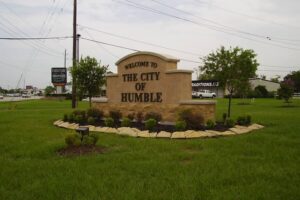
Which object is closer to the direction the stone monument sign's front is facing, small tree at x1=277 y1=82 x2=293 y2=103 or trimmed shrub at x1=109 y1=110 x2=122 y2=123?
the trimmed shrub

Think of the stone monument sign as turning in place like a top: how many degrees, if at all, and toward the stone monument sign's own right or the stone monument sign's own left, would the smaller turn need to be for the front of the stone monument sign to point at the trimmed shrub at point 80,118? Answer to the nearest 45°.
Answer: approximately 45° to the stone monument sign's own right

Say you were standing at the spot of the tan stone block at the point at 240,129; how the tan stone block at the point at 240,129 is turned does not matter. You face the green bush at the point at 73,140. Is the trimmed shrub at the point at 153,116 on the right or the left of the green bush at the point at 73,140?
right

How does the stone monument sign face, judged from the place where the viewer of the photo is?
facing the viewer and to the left of the viewer

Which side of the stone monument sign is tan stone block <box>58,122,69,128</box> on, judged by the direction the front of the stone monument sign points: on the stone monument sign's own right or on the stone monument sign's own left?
on the stone monument sign's own right

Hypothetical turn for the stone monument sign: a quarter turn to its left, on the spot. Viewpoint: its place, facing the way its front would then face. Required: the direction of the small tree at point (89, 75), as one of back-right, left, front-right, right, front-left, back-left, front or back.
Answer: back

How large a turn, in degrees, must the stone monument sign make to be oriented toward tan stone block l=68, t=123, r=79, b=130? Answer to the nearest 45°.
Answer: approximately 45° to its right

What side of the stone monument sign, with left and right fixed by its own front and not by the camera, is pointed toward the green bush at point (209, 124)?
left
